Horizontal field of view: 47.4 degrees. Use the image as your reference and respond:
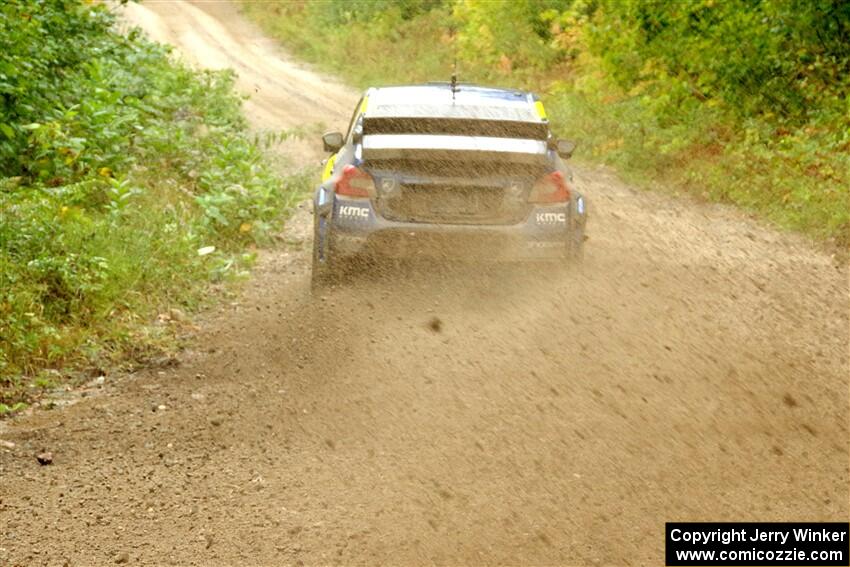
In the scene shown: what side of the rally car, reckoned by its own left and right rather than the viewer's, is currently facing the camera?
back
